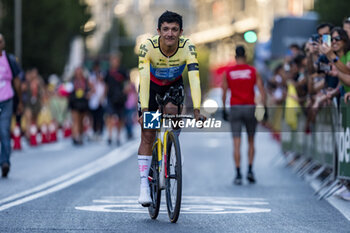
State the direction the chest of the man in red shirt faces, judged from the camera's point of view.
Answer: away from the camera

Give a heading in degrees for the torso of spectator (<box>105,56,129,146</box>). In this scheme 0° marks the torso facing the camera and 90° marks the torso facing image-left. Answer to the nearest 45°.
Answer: approximately 0°

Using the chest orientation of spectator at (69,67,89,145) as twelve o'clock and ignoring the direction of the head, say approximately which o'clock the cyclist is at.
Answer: The cyclist is roughly at 12 o'clock from the spectator.

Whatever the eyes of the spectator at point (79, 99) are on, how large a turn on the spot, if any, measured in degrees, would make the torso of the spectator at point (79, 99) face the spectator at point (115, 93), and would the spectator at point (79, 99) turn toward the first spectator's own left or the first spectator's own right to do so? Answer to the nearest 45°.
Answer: approximately 90° to the first spectator's own left

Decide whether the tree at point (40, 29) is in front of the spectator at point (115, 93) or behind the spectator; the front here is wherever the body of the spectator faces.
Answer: behind

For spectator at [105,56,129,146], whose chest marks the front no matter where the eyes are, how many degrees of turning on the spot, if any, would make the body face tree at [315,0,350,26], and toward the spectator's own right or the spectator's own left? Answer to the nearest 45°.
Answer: approximately 135° to the spectator's own left

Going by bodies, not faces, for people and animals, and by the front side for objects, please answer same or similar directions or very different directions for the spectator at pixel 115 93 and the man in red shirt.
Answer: very different directions

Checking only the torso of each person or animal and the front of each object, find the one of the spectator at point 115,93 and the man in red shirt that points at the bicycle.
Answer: the spectator

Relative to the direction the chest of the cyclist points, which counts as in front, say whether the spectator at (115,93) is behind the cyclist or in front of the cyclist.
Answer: behind

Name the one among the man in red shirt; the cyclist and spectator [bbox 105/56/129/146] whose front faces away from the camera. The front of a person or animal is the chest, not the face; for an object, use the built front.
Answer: the man in red shirt

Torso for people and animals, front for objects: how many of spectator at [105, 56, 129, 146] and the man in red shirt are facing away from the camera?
1
